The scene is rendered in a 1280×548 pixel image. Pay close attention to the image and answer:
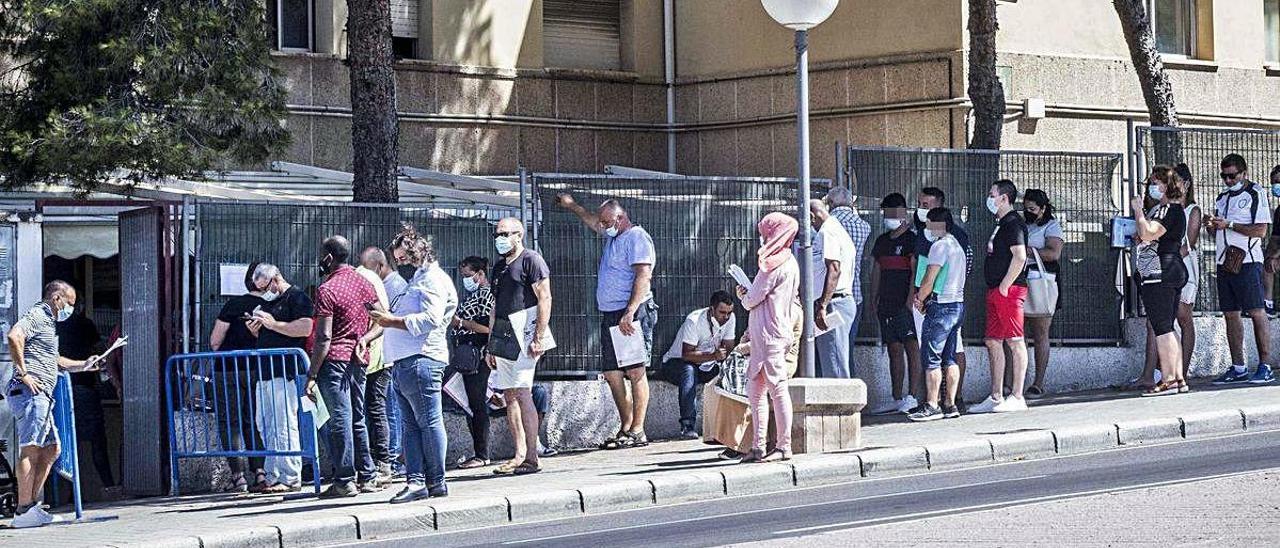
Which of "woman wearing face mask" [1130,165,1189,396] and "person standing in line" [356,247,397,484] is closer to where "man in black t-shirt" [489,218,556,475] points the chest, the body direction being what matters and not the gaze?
the person standing in line

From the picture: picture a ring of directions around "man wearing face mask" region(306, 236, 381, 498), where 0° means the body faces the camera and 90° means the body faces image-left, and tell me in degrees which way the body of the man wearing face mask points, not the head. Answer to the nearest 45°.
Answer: approximately 135°

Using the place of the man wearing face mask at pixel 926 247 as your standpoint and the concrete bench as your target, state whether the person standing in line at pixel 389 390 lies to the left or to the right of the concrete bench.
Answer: right

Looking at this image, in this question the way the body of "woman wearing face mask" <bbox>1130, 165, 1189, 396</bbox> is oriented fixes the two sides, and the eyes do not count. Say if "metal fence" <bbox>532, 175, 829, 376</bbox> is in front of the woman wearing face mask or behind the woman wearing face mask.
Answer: in front

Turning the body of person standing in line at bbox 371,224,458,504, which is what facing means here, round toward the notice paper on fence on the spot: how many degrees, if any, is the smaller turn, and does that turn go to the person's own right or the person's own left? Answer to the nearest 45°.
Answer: approximately 45° to the person's own right

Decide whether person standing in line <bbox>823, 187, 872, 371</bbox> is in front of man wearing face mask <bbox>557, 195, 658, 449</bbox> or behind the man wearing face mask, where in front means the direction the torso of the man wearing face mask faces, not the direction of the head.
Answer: behind

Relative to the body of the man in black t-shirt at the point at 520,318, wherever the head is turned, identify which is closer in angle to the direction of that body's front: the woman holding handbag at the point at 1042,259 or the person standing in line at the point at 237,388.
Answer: the person standing in line

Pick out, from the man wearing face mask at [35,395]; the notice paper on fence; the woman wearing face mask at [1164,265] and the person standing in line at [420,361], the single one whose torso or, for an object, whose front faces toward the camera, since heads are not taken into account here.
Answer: the notice paper on fence

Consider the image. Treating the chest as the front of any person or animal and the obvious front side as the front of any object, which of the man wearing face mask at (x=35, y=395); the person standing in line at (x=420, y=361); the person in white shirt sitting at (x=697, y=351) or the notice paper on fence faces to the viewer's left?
the person standing in line at (x=420, y=361)

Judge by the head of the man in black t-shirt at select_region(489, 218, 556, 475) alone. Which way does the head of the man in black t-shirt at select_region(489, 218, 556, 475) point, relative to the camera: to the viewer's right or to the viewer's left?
to the viewer's left

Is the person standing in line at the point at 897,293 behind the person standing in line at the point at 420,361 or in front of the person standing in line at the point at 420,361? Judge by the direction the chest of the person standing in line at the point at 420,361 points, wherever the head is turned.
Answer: behind

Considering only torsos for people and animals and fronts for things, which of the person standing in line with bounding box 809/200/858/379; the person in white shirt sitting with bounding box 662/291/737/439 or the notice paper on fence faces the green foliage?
the person standing in line with bounding box 809/200/858/379

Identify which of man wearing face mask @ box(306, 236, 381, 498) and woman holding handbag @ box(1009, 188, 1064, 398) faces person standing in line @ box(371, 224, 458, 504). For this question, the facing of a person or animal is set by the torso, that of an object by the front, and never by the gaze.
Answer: the woman holding handbag

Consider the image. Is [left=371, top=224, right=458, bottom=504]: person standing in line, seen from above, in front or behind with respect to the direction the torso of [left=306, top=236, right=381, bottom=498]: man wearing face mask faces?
behind

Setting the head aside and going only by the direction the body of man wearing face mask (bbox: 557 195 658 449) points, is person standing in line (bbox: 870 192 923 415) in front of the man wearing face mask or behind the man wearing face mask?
behind
